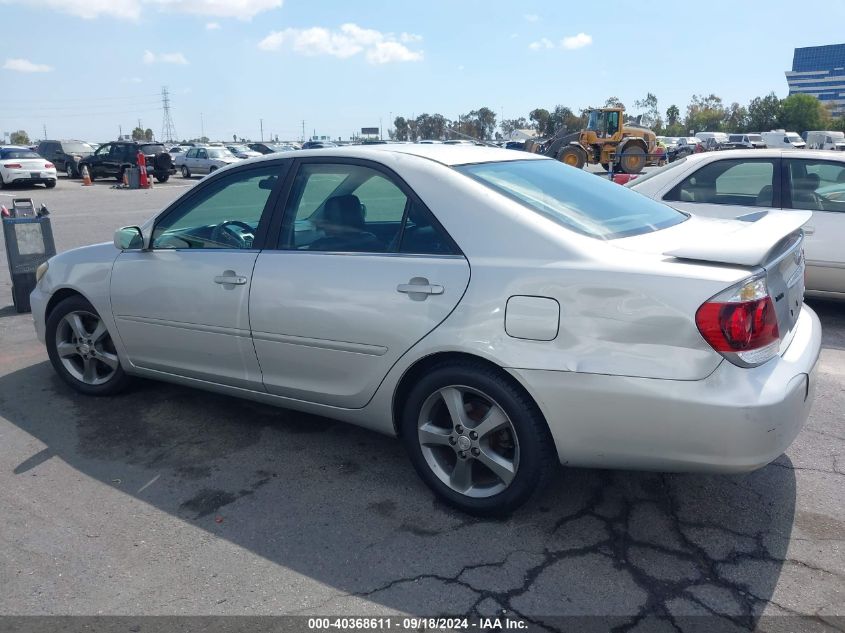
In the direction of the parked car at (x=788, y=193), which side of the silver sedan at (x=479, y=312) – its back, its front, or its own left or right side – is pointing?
right

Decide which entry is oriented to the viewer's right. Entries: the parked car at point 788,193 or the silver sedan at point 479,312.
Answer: the parked car

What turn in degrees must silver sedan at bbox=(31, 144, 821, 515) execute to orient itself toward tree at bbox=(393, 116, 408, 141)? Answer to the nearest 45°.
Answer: approximately 45° to its right

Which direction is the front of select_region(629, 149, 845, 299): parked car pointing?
to the viewer's right

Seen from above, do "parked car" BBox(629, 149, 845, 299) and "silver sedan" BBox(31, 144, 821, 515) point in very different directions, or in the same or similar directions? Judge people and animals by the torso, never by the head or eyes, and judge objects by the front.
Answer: very different directions

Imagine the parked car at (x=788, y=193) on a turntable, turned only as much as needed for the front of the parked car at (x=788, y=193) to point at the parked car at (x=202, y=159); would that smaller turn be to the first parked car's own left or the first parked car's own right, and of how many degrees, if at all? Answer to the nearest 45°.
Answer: approximately 135° to the first parked car's own left

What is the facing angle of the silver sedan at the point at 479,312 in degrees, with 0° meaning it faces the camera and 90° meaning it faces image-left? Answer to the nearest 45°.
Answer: approximately 135°

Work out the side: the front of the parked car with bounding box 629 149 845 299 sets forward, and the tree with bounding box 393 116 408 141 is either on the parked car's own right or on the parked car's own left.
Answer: on the parked car's own left

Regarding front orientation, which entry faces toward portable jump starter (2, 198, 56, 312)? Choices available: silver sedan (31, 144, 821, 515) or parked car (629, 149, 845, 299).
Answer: the silver sedan

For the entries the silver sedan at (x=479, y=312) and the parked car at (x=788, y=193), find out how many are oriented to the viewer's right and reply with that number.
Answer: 1

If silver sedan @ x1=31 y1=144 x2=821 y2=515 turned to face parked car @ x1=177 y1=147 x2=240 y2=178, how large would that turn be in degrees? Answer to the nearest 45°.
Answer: approximately 45° to its right

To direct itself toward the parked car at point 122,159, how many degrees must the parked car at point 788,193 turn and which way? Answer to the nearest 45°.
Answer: approximately 135° to its left
